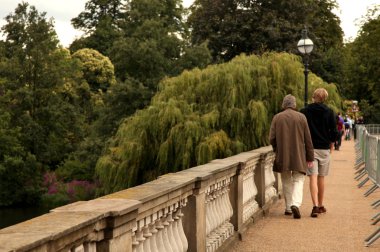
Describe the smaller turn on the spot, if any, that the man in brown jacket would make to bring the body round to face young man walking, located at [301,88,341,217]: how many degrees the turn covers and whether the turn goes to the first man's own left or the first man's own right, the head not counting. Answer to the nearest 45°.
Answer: approximately 45° to the first man's own right

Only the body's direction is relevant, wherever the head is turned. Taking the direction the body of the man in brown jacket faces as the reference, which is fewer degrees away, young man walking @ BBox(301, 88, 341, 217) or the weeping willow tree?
the weeping willow tree

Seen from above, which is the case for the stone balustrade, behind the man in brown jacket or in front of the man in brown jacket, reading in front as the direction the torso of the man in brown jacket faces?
behind

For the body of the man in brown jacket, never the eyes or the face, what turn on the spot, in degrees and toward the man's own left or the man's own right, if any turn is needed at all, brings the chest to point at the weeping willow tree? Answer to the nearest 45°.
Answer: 0° — they already face it

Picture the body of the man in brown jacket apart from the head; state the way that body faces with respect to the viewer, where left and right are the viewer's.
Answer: facing away from the viewer
